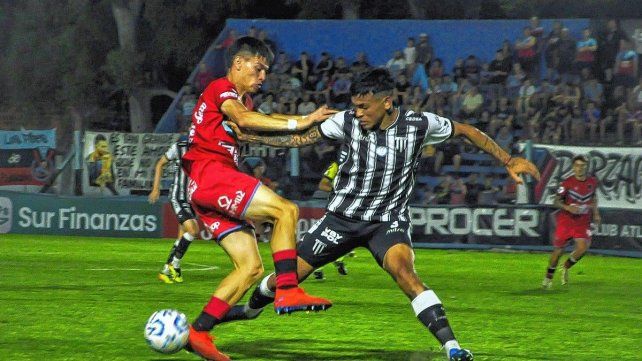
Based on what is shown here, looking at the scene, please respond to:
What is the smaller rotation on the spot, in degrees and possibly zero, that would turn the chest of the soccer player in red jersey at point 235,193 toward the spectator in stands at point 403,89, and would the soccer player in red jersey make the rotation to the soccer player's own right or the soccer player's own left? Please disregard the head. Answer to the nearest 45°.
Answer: approximately 90° to the soccer player's own left

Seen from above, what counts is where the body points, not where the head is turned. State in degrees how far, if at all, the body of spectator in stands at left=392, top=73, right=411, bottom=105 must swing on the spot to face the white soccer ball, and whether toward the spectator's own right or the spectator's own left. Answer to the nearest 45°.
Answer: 0° — they already face it

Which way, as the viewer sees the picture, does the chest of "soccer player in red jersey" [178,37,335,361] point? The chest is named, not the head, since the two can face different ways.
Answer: to the viewer's right

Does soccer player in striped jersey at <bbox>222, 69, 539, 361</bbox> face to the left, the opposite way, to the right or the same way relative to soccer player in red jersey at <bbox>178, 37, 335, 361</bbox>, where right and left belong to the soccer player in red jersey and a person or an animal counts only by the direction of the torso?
to the right

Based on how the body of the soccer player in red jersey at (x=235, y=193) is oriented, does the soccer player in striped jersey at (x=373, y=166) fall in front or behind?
in front

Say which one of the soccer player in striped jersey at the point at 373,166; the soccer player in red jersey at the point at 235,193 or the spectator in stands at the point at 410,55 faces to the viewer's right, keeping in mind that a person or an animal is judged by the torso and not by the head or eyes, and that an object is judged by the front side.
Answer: the soccer player in red jersey

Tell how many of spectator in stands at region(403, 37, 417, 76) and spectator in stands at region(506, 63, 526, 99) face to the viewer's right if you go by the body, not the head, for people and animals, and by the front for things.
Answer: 0

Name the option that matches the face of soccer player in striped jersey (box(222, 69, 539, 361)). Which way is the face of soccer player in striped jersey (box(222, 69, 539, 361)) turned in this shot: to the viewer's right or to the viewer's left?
to the viewer's left

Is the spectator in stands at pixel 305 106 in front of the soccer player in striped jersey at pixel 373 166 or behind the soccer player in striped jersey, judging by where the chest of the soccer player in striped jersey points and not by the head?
behind

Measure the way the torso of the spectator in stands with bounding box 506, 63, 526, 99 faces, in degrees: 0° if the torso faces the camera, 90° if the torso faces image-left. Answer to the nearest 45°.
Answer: approximately 45°

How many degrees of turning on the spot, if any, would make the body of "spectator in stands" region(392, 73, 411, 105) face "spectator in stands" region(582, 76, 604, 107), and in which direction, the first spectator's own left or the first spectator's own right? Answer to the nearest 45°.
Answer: approximately 90° to the first spectator's own left

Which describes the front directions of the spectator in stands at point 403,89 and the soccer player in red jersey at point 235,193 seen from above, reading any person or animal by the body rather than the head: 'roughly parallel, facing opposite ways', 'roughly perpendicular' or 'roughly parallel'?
roughly perpendicular

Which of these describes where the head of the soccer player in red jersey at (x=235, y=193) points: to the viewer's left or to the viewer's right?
to the viewer's right

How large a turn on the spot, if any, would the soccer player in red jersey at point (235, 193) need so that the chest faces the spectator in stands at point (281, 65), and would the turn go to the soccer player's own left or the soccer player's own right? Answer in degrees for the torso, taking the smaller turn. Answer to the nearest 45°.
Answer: approximately 90° to the soccer player's own left
